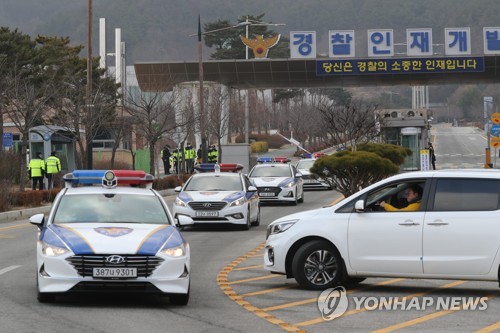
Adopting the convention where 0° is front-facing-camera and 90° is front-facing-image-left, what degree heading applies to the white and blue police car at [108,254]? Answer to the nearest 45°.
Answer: approximately 0°

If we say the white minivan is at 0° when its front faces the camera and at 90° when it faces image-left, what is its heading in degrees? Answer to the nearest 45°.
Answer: approximately 90°

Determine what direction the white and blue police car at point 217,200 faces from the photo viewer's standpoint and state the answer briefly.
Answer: facing the viewer

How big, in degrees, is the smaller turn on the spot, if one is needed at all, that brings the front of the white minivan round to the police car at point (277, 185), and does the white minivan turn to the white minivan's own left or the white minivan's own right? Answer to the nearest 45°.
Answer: approximately 90° to the white minivan's own right

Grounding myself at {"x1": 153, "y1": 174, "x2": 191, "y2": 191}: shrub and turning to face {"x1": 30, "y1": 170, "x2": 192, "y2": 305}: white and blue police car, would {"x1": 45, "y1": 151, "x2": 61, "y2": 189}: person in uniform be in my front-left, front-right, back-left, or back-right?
front-right

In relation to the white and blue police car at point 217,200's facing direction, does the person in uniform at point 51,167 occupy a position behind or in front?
behind

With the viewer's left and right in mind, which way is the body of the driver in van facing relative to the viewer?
facing to the left of the viewer
